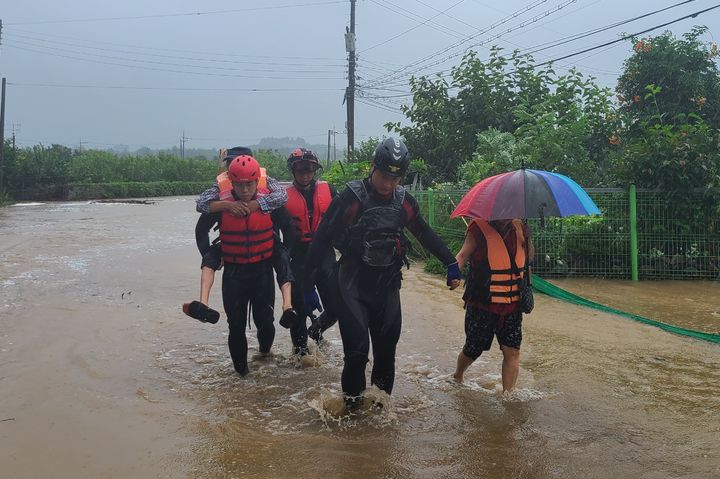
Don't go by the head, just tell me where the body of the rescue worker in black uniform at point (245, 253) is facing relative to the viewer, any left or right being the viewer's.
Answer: facing the viewer

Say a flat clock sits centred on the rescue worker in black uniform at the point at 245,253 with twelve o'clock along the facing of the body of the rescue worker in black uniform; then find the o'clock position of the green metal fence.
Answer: The green metal fence is roughly at 8 o'clock from the rescue worker in black uniform.

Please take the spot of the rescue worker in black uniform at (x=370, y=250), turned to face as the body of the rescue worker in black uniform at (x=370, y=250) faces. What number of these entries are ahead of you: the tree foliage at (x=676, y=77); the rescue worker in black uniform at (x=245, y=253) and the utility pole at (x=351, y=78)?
0

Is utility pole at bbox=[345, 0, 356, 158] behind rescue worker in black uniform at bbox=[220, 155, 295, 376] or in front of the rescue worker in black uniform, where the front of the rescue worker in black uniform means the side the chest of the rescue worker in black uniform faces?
behind

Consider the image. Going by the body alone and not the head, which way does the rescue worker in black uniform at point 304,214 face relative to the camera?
toward the camera

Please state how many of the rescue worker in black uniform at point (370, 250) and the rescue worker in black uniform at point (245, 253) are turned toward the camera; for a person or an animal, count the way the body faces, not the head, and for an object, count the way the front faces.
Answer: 2

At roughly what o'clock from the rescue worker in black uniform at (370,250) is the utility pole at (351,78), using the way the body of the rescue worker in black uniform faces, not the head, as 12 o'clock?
The utility pole is roughly at 6 o'clock from the rescue worker in black uniform.

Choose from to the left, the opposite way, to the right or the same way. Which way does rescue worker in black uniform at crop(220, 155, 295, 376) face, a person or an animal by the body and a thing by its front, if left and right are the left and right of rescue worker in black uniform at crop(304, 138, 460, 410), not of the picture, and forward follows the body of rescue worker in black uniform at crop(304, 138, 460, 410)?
the same way

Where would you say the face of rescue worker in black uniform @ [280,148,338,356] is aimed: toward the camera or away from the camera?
toward the camera

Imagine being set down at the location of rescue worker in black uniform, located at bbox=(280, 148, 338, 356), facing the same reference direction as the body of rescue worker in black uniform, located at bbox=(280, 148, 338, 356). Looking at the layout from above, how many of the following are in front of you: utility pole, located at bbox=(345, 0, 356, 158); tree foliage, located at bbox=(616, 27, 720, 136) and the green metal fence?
0

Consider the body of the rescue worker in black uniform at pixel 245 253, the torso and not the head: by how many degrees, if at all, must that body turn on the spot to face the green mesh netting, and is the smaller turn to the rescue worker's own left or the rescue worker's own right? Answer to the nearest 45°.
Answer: approximately 135° to the rescue worker's own left

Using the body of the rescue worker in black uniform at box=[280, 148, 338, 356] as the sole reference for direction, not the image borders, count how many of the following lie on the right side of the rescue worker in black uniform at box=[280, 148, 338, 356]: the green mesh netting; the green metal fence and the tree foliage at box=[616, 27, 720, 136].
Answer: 0

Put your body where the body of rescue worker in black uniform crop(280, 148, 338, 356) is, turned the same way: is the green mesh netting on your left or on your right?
on your left

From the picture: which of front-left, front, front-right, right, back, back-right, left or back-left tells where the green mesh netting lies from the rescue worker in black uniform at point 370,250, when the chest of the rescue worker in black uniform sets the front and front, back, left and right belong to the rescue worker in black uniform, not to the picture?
back-left

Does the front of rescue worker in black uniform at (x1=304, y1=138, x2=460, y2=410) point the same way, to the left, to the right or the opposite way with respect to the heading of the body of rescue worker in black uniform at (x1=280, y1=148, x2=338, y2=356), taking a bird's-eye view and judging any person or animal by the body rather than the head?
the same way

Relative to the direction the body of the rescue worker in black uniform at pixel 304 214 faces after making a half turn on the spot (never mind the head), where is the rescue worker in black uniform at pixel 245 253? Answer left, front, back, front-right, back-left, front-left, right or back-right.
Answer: back-left

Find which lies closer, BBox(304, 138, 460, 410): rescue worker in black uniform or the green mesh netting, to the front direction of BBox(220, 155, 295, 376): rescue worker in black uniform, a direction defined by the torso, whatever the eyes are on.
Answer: the rescue worker in black uniform

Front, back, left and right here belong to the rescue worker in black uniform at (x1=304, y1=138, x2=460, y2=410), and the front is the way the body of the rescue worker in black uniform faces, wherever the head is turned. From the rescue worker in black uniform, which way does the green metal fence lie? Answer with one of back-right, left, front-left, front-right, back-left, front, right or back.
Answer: back-left
